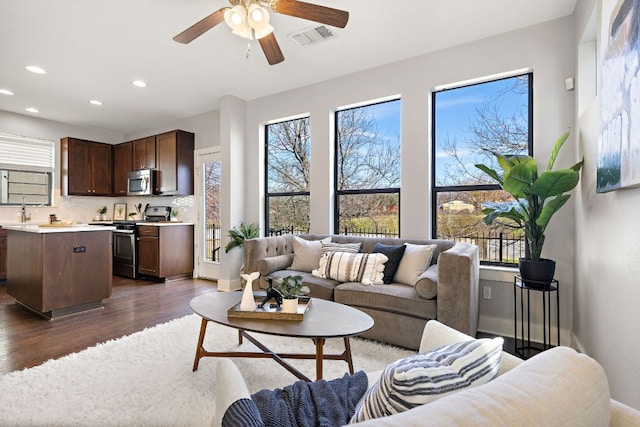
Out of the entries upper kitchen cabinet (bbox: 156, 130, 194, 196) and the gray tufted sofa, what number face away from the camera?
0

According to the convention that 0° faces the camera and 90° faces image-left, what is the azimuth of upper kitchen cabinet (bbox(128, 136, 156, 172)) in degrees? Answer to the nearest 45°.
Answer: approximately 45°

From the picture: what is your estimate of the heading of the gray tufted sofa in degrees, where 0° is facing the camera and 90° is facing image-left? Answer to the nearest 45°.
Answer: approximately 45°

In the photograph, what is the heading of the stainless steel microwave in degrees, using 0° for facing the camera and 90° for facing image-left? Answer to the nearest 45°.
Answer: approximately 45°

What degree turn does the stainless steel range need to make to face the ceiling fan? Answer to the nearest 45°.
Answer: approximately 45° to its left

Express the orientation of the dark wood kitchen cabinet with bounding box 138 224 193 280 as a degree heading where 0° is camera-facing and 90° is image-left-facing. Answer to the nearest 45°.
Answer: approximately 45°

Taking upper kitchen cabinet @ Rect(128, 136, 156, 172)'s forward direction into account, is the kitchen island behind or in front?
in front

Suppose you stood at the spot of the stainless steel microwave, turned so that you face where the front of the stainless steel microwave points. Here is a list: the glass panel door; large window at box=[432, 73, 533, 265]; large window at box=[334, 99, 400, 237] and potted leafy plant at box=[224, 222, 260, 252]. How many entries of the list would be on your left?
4

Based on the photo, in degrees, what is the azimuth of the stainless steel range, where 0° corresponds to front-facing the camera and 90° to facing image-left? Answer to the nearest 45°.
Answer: approximately 45°

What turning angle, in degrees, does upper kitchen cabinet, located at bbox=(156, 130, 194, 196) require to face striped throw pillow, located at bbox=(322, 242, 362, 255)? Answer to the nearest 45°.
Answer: approximately 90° to its left

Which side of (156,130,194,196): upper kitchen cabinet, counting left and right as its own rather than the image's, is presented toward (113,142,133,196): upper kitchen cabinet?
right

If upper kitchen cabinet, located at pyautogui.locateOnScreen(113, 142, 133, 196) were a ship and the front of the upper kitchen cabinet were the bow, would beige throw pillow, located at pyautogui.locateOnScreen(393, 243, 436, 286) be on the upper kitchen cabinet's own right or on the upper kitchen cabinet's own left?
on the upper kitchen cabinet's own left
